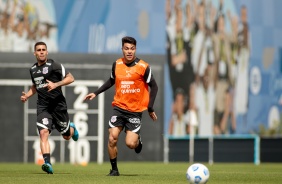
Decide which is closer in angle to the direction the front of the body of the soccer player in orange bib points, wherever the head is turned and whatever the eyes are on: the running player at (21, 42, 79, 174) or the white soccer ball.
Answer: the white soccer ball

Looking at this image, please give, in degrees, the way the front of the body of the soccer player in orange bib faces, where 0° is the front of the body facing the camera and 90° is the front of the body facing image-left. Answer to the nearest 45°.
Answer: approximately 0°

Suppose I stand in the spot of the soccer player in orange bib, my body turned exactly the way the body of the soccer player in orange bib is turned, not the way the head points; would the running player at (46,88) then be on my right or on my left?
on my right

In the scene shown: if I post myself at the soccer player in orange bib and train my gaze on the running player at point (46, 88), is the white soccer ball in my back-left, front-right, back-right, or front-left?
back-left

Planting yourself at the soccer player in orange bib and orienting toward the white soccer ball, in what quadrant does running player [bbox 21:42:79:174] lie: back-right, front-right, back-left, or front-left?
back-right
